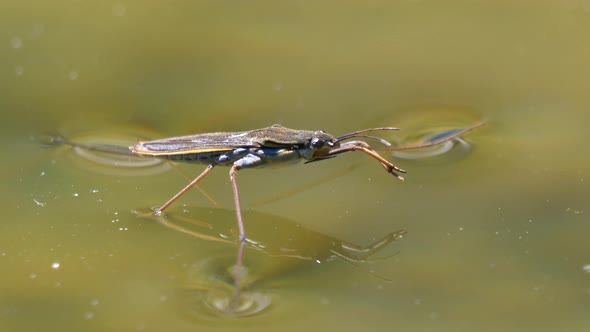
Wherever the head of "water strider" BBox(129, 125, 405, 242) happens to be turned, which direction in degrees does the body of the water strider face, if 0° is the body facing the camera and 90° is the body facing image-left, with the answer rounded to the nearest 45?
approximately 270°

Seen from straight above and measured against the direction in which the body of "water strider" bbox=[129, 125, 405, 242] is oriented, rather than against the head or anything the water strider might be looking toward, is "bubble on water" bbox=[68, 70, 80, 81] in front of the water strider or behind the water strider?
behind
